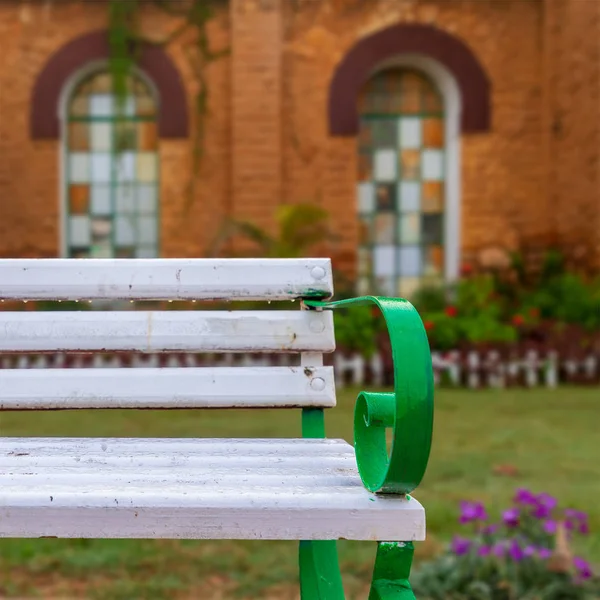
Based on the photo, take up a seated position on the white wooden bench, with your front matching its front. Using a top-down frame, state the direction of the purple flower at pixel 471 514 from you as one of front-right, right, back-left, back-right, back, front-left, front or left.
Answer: back-left

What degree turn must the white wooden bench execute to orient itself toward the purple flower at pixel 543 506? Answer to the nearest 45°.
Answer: approximately 135° to its left

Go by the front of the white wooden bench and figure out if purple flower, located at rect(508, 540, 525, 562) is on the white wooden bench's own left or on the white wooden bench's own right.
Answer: on the white wooden bench's own left

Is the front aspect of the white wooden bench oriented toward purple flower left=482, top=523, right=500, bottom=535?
no

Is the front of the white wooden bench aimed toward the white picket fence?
no

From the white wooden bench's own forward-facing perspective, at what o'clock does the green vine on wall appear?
The green vine on wall is roughly at 6 o'clock from the white wooden bench.

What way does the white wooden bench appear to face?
toward the camera

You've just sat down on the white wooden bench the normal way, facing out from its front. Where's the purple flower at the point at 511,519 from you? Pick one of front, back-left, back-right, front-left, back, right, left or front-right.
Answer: back-left

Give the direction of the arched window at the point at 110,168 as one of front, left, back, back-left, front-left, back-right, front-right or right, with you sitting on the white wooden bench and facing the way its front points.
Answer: back

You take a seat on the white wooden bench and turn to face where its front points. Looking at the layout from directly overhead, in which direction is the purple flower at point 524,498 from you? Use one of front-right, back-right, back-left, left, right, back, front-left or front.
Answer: back-left

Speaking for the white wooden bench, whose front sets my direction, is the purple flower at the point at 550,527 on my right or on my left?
on my left

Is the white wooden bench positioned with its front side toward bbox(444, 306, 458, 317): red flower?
no

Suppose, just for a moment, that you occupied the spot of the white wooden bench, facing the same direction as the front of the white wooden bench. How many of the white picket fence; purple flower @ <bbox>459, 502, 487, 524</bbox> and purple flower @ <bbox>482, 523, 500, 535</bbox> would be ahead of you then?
0

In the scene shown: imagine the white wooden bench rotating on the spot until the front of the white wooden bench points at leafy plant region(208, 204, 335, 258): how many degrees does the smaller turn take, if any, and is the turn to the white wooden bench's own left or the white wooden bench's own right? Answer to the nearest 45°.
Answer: approximately 180°

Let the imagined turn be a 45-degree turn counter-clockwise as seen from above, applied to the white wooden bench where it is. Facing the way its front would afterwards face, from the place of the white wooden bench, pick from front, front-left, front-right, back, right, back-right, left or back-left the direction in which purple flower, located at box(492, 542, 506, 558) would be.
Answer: left

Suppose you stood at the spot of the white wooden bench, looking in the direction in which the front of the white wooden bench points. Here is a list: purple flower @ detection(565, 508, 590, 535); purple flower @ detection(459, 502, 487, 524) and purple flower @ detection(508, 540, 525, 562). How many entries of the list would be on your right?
0

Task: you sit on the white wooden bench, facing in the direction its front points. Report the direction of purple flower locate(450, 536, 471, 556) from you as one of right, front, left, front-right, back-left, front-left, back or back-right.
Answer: back-left
